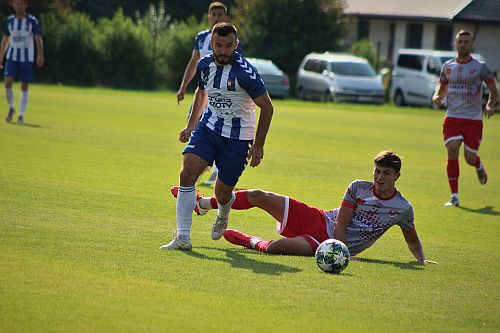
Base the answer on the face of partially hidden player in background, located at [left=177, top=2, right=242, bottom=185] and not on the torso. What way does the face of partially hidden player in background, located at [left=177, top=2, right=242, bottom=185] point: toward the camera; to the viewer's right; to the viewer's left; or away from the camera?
toward the camera

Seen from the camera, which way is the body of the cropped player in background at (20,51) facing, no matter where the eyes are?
toward the camera

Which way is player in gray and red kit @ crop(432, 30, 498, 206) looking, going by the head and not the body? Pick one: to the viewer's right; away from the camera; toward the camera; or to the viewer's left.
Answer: toward the camera

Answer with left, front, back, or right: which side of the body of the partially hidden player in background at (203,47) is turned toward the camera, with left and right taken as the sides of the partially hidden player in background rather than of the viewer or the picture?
front

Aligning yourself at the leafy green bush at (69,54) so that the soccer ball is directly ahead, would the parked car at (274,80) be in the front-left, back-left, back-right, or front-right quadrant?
front-left

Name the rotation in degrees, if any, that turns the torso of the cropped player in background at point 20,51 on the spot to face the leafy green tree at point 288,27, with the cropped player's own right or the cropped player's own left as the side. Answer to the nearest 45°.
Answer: approximately 135° to the cropped player's own left

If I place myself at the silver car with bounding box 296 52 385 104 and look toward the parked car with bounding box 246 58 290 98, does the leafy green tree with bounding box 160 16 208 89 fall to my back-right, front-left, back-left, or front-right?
front-right

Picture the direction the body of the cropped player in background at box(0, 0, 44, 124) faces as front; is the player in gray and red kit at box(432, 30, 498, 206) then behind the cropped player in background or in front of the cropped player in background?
in front

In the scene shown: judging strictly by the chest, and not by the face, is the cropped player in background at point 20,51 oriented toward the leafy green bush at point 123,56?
no

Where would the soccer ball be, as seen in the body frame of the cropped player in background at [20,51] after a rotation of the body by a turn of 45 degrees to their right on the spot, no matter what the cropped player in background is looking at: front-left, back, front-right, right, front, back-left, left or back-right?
front-left

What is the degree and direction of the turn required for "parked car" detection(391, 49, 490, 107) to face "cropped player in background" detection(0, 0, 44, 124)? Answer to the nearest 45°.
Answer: approximately 45° to its right

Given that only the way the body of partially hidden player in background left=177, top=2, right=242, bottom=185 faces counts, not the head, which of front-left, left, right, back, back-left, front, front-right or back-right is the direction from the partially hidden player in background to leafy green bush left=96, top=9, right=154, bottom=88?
back

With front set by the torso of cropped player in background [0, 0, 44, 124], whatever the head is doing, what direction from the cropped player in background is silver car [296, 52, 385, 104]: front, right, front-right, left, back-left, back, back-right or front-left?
back-left

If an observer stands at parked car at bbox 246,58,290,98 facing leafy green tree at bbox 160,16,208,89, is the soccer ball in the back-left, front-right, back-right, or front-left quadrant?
back-left

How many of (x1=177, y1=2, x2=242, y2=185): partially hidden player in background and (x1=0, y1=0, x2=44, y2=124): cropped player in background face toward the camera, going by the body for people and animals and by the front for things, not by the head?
2

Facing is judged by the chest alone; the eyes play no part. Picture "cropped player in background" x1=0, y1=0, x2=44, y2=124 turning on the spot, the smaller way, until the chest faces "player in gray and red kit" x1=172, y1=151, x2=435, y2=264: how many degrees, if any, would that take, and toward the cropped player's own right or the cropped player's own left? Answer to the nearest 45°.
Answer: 0° — they already face them
